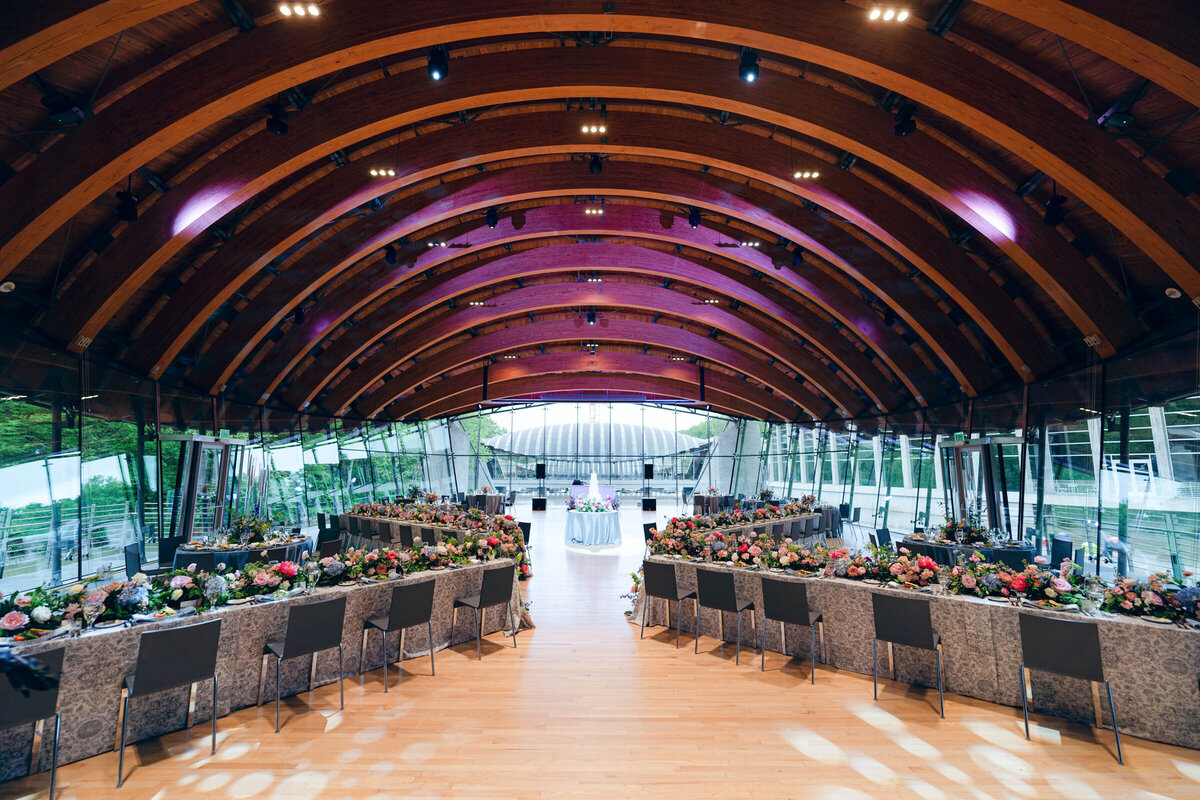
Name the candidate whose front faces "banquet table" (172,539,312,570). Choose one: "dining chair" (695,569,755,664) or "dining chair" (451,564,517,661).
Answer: "dining chair" (451,564,517,661)

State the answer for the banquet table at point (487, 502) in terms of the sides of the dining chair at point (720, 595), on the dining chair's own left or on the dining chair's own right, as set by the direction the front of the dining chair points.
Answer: on the dining chair's own left

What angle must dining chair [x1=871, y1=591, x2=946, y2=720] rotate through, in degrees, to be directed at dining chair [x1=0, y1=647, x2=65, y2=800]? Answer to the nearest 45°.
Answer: approximately 180°

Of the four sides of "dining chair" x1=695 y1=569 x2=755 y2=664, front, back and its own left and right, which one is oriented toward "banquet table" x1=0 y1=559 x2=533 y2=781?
back

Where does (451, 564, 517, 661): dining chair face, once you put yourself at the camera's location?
facing away from the viewer and to the left of the viewer

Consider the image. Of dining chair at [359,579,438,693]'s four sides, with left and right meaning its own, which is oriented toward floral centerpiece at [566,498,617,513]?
right

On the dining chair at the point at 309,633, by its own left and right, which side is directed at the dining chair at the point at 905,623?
back

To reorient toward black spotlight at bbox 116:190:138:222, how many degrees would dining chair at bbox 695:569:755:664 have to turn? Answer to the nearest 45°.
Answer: approximately 135° to its left
